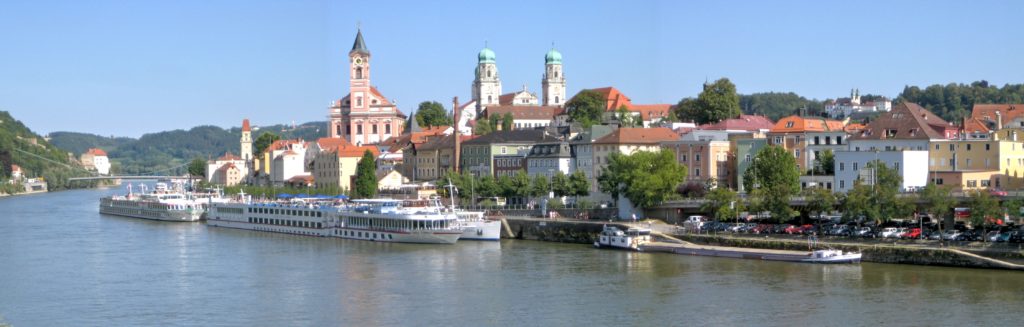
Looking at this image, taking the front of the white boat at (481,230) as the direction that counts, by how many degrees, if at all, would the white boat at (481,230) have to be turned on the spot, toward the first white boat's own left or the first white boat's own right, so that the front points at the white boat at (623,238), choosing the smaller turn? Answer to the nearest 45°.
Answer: approximately 45° to the first white boat's own right

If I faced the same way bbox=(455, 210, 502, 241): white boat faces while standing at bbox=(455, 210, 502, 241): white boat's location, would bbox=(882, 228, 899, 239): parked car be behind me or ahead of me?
ahead

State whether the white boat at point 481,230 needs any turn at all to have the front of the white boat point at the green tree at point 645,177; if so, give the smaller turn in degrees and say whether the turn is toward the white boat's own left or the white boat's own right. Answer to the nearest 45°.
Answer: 0° — it already faces it

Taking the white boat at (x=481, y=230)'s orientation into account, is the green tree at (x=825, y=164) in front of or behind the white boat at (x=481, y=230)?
in front

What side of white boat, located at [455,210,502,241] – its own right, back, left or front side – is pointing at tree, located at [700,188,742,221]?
front

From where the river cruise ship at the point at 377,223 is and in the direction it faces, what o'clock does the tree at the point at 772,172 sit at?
The tree is roughly at 11 o'clock from the river cruise ship.

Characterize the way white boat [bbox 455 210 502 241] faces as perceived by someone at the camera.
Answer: facing to the right of the viewer

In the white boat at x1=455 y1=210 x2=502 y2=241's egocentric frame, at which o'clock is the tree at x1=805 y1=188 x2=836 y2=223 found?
The tree is roughly at 1 o'clock from the white boat.

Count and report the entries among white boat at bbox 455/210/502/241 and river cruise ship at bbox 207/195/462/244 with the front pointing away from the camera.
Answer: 0

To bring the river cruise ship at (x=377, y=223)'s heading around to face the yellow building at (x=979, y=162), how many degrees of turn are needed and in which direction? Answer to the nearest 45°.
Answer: approximately 45° to its left

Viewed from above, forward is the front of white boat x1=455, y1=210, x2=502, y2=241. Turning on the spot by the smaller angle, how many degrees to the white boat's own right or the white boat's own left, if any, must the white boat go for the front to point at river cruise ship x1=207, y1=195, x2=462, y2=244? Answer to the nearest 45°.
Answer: approximately 135° to the white boat's own left

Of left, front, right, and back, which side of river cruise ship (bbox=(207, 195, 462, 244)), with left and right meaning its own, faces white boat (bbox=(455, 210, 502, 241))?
front

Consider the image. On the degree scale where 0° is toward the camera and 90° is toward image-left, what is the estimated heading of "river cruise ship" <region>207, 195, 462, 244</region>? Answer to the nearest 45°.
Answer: approximately 315°

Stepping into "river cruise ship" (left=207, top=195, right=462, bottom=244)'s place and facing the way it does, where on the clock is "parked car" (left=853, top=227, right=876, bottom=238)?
The parked car is roughly at 12 o'clock from the river cruise ship.
